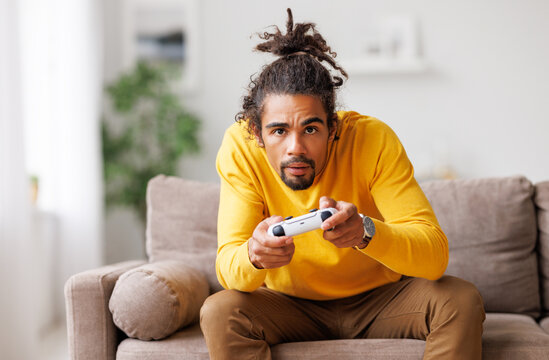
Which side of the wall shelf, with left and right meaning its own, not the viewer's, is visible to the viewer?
front

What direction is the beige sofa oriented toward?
toward the camera

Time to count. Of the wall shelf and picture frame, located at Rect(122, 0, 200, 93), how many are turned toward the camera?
2

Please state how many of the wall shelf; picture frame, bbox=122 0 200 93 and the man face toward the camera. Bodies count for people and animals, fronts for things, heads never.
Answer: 3

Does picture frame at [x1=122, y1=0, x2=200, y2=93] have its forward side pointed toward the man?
yes

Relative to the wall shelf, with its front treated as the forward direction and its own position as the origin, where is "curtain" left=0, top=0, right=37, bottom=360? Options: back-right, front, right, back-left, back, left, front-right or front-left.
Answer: front-right

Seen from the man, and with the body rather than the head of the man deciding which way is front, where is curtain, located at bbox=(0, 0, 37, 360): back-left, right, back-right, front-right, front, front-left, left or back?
back-right

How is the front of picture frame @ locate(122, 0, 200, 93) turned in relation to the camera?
facing the viewer
